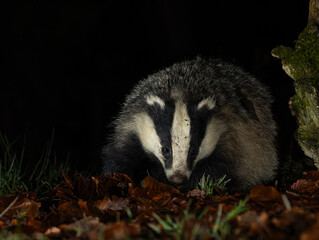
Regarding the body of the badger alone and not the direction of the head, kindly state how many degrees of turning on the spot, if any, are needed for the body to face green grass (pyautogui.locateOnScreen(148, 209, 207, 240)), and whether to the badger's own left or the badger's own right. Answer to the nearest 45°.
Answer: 0° — it already faces it

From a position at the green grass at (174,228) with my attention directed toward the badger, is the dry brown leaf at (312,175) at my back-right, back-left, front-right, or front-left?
front-right

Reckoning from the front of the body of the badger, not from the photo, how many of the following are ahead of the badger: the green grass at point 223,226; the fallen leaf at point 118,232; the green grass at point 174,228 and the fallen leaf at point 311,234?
4

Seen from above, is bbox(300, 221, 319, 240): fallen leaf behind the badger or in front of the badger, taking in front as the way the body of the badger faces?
in front

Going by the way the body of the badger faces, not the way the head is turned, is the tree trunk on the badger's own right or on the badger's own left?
on the badger's own left

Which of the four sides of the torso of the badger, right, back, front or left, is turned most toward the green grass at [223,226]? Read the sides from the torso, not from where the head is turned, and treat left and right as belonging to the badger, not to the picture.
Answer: front

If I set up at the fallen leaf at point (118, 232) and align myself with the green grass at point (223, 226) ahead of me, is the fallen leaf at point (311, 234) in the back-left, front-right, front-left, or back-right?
front-right

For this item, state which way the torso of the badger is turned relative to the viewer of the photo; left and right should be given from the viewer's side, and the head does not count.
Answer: facing the viewer

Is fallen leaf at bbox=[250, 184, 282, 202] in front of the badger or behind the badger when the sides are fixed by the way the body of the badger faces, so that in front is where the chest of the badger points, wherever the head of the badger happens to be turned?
in front

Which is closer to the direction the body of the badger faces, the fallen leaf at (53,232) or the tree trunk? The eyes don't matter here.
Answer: the fallen leaf

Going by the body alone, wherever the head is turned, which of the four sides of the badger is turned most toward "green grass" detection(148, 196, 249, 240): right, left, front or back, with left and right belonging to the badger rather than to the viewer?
front
